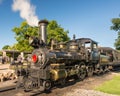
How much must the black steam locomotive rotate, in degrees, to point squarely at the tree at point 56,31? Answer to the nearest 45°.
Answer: approximately 135° to its right

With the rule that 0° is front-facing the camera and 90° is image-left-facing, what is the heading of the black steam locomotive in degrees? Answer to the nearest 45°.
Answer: approximately 45°

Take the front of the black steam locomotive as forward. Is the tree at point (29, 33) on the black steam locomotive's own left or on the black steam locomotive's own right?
on the black steam locomotive's own right
